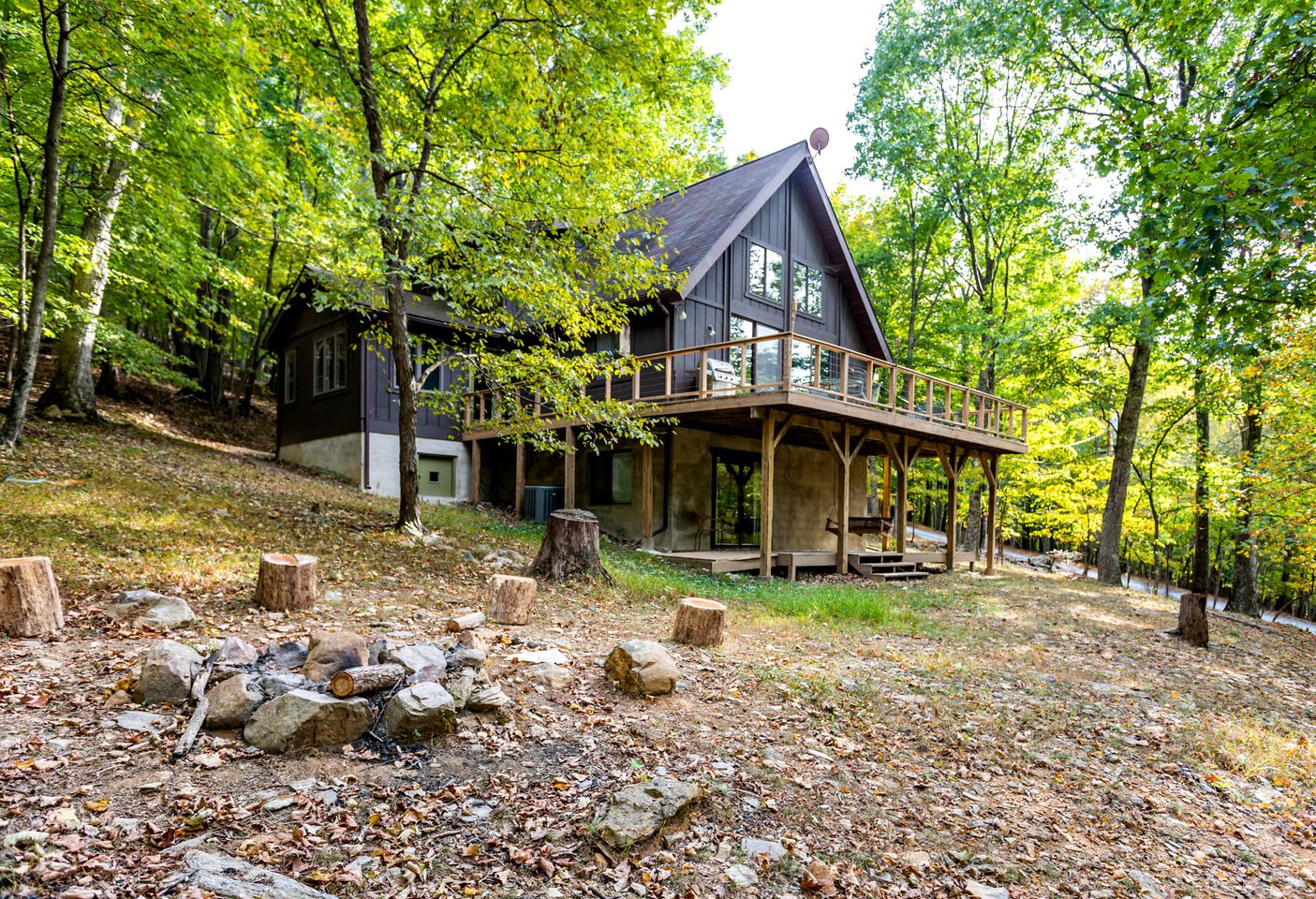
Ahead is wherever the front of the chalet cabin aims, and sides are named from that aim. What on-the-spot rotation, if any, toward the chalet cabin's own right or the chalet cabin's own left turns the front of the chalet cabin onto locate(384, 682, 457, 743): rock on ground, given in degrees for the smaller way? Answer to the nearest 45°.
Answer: approximately 45° to the chalet cabin's own right

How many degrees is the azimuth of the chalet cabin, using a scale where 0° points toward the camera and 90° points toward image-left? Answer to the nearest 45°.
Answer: approximately 315°

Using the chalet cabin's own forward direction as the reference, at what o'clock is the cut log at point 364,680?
The cut log is roughly at 2 o'clock from the chalet cabin.

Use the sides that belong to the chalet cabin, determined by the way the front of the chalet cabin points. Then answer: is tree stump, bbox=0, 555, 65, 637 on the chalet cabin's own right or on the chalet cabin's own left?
on the chalet cabin's own right

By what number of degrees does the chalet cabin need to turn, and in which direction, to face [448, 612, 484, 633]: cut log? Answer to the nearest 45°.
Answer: approximately 45° to its right

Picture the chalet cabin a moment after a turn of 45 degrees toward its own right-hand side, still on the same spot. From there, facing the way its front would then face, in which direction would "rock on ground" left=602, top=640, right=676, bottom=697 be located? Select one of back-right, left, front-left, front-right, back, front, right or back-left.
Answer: front

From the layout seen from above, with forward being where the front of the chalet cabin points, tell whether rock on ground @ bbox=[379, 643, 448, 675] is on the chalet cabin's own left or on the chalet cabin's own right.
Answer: on the chalet cabin's own right

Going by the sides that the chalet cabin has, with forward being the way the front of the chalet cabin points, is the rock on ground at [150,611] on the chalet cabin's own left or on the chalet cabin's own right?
on the chalet cabin's own right
